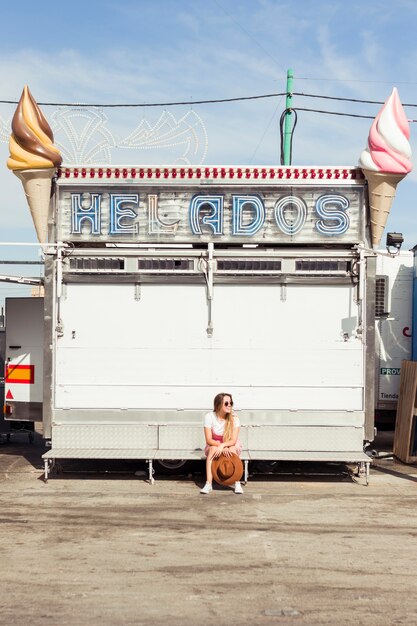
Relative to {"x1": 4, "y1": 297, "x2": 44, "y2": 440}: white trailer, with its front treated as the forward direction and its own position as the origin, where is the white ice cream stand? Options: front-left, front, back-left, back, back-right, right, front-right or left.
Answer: back-right

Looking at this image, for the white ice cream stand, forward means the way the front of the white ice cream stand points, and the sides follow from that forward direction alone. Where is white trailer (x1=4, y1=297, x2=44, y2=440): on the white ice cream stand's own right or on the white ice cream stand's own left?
on the white ice cream stand's own right

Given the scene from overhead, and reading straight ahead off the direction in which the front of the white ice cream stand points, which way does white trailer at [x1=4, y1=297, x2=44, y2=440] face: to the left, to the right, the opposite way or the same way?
the opposite way

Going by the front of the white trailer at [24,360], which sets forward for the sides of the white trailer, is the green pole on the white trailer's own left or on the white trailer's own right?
on the white trailer's own right

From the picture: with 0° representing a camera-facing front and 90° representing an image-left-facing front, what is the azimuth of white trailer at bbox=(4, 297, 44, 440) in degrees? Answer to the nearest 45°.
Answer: approximately 180°

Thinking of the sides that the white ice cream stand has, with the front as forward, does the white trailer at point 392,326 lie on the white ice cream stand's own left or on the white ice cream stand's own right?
on the white ice cream stand's own left

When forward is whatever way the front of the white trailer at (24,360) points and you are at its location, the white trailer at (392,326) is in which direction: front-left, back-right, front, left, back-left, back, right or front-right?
right

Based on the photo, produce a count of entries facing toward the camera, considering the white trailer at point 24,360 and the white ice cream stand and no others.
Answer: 1

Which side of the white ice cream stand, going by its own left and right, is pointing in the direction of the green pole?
back
